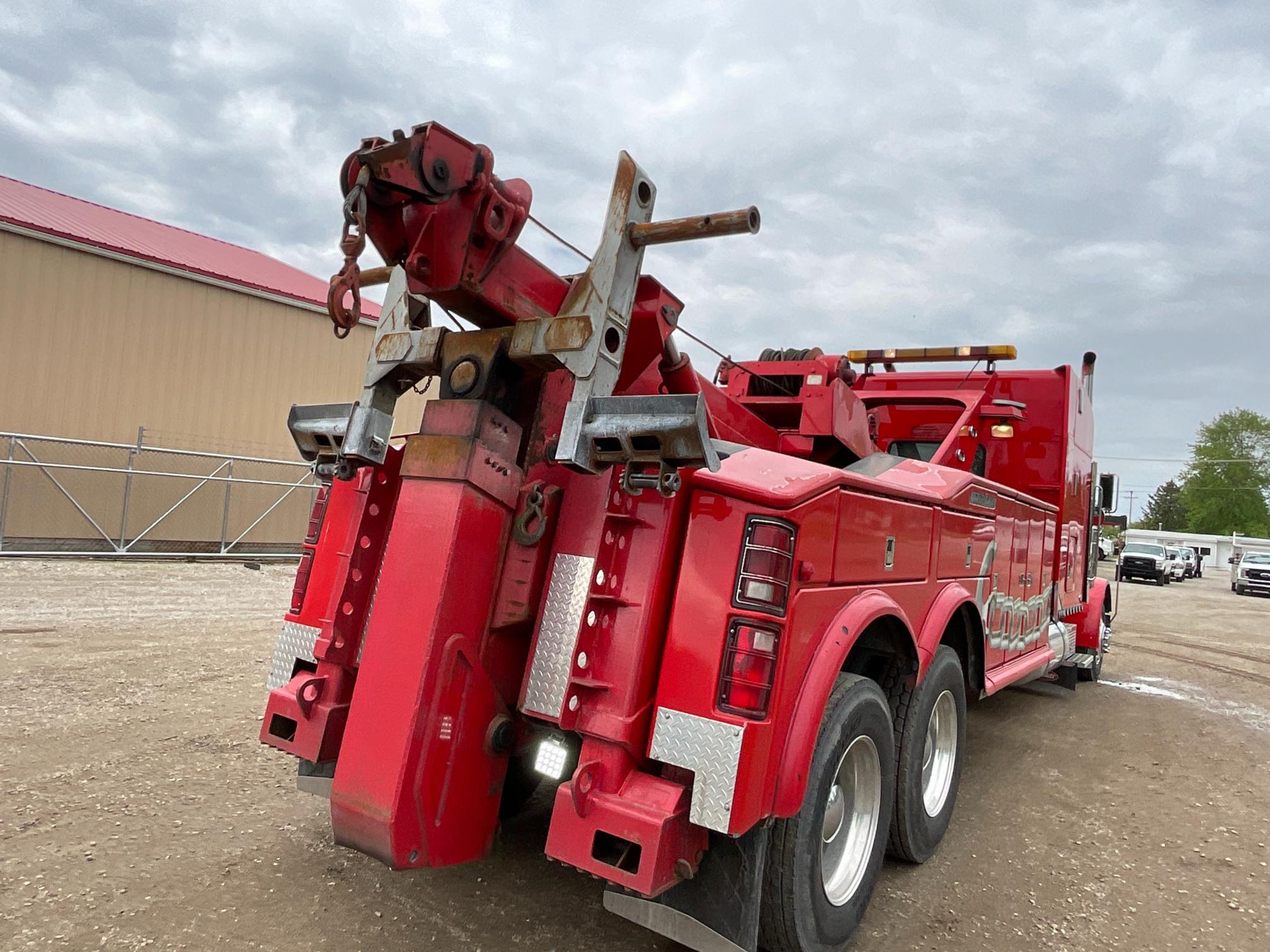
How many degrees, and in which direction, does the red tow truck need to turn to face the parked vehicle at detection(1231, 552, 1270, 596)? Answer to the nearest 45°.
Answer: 0° — it already faces it

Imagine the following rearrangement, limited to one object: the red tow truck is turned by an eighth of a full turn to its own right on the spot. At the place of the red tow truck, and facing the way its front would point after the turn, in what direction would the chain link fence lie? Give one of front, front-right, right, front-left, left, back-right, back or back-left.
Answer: back-left

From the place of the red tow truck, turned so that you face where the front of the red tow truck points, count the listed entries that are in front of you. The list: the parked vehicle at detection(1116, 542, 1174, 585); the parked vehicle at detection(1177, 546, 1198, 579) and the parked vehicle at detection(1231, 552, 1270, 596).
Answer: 3

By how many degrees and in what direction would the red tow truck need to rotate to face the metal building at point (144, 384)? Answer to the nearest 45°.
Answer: approximately 90° to its left

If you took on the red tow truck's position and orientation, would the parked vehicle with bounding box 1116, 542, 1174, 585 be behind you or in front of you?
in front

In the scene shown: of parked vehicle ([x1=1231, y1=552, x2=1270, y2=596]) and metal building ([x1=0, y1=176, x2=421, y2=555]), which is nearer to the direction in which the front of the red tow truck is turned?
the parked vehicle

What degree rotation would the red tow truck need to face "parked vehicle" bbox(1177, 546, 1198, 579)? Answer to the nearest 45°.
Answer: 0° — it already faces it

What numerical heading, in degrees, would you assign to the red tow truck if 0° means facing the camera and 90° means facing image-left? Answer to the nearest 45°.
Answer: approximately 225°
